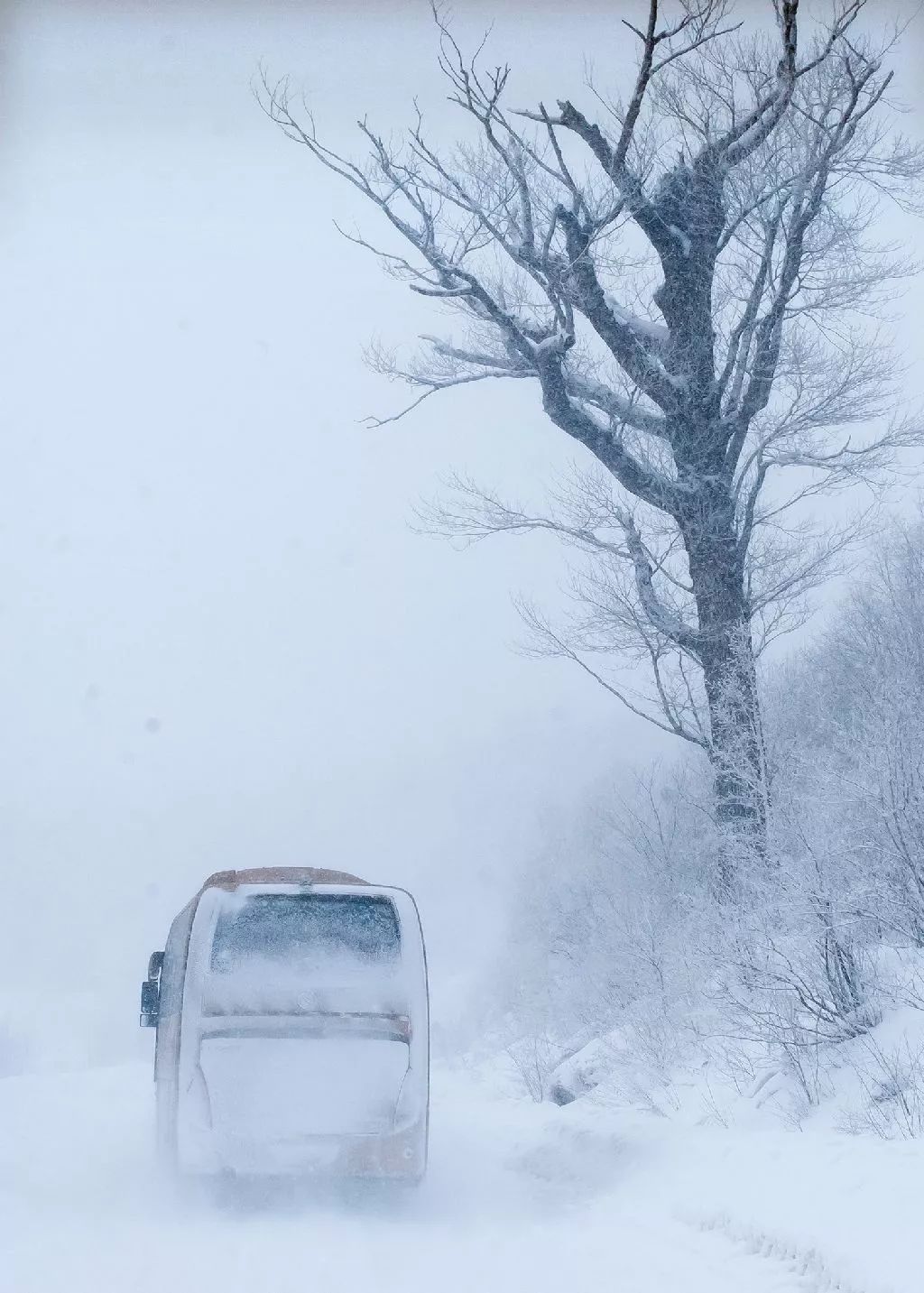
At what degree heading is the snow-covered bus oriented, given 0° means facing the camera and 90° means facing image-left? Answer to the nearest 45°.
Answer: approximately 180°
